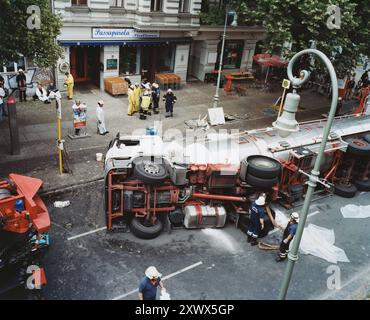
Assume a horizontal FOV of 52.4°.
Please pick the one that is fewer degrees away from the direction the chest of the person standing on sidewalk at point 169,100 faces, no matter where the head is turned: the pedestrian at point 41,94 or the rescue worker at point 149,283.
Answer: the rescue worker

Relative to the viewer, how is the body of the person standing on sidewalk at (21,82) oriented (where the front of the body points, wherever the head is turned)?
toward the camera

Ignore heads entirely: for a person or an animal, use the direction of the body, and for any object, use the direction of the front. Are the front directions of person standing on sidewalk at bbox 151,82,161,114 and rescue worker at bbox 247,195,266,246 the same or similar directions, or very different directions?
very different directions

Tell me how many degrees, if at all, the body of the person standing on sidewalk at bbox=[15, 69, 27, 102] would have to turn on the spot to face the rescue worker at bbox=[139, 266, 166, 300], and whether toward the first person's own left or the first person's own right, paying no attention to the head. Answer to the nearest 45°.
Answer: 0° — they already face them

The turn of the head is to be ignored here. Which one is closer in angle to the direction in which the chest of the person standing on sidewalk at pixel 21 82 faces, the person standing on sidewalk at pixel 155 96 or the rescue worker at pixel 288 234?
the rescue worker

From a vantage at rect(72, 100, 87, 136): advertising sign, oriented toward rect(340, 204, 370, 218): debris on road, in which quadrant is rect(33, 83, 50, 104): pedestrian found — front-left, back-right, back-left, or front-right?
back-left
